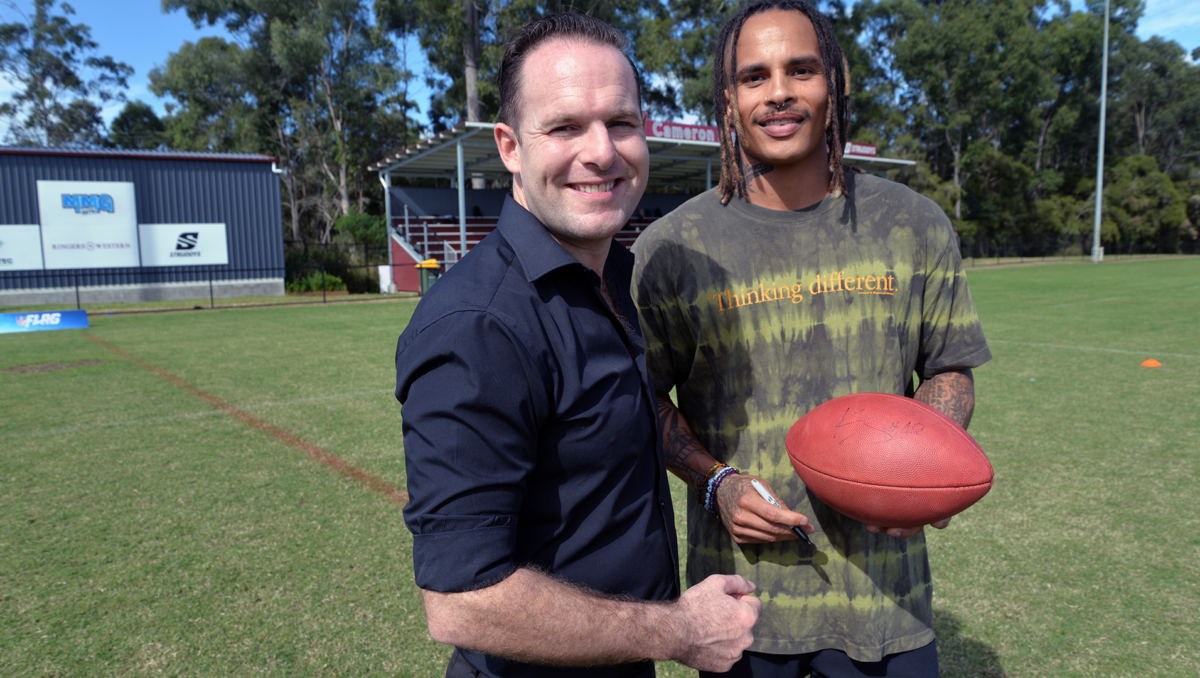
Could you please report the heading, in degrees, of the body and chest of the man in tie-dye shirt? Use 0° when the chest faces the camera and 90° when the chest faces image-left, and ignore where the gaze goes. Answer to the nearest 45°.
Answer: approximately 0°

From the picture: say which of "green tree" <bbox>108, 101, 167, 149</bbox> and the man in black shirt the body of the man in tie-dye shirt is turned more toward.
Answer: the man in black shirt

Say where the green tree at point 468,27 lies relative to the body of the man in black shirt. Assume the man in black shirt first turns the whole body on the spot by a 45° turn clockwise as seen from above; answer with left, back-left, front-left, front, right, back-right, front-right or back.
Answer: back

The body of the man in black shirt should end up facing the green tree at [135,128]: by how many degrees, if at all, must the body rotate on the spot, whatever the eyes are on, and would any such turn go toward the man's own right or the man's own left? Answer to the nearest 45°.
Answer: approximately 180°

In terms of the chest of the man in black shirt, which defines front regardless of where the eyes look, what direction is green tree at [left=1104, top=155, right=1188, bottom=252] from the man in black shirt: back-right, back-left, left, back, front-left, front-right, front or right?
left

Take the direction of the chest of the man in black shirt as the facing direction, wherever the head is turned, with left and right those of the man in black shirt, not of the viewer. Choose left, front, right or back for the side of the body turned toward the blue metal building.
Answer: back

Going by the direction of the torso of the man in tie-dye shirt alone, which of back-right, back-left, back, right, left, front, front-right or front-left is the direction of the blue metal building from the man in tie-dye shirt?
back-right

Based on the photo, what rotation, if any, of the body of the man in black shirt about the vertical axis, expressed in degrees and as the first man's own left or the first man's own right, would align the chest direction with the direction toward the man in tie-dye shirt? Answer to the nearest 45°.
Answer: approximately 90° to the first man's own left

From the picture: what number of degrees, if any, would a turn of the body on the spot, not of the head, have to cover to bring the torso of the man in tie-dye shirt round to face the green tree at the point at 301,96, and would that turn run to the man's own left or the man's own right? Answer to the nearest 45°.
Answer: approximately 135° to the man's own right

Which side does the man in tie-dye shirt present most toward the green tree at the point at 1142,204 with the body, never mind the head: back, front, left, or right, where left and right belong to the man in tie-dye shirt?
back

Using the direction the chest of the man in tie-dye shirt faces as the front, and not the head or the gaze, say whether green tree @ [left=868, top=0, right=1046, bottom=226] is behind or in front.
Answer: behind
